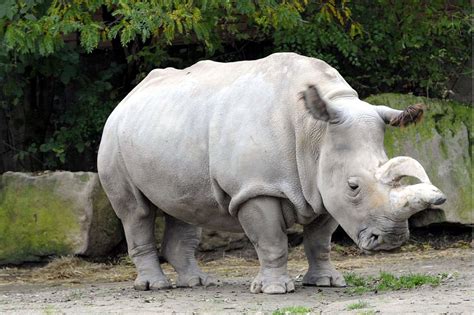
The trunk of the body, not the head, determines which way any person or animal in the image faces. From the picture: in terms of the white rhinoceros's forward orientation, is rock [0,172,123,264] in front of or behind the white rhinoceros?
behind

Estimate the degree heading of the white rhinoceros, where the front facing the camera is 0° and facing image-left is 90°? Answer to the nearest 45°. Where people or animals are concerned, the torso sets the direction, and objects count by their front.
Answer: approximately 315°

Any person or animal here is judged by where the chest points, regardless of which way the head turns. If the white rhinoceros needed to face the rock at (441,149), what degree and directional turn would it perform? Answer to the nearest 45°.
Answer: approximately 90° to its left

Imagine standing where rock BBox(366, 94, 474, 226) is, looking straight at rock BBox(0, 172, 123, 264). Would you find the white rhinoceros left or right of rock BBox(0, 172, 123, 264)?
left
